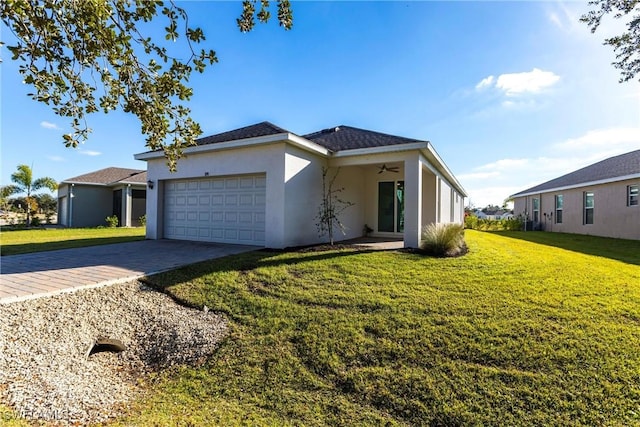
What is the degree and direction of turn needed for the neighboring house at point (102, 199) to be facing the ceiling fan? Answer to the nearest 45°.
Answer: approximately 90° to its left

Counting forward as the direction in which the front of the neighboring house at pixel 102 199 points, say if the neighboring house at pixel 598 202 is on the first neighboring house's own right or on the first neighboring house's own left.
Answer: on the first neighboring house's own left

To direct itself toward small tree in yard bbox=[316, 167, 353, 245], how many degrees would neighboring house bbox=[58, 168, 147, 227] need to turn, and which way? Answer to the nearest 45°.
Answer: approximately 45° to its left
